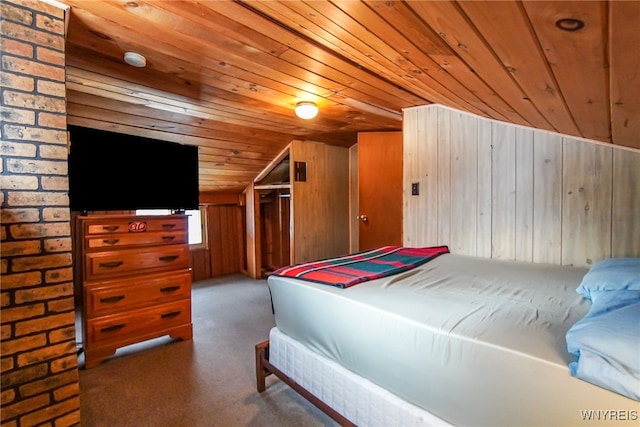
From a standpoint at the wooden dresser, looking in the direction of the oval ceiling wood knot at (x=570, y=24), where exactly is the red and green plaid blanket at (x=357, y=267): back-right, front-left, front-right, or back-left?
front-left

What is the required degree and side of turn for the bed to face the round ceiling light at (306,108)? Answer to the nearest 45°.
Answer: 0° — it already faces it

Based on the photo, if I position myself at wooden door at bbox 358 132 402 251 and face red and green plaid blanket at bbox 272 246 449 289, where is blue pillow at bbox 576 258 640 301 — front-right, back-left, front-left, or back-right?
front-left

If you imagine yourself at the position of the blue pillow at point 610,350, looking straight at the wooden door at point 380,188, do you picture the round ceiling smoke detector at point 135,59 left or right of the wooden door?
left

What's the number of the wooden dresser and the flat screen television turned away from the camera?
0

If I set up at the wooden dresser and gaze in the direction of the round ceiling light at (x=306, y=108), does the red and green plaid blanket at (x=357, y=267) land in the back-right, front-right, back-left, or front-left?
front-right

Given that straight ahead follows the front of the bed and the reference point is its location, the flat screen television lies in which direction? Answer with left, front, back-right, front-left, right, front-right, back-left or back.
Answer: front-left

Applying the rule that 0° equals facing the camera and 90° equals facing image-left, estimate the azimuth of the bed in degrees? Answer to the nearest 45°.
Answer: approximately 135°

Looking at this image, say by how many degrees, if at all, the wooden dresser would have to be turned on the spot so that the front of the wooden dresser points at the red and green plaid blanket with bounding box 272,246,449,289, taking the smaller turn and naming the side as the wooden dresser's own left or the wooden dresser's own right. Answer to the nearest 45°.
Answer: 0° — it already faces it

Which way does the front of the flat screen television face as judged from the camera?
facing the viewer and to the right of the viewer

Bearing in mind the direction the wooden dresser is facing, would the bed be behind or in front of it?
in front

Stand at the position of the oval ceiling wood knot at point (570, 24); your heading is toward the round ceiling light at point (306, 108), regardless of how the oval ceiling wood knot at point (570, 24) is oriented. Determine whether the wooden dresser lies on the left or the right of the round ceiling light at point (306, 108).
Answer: left

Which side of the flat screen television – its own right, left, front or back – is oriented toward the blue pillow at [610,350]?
front
